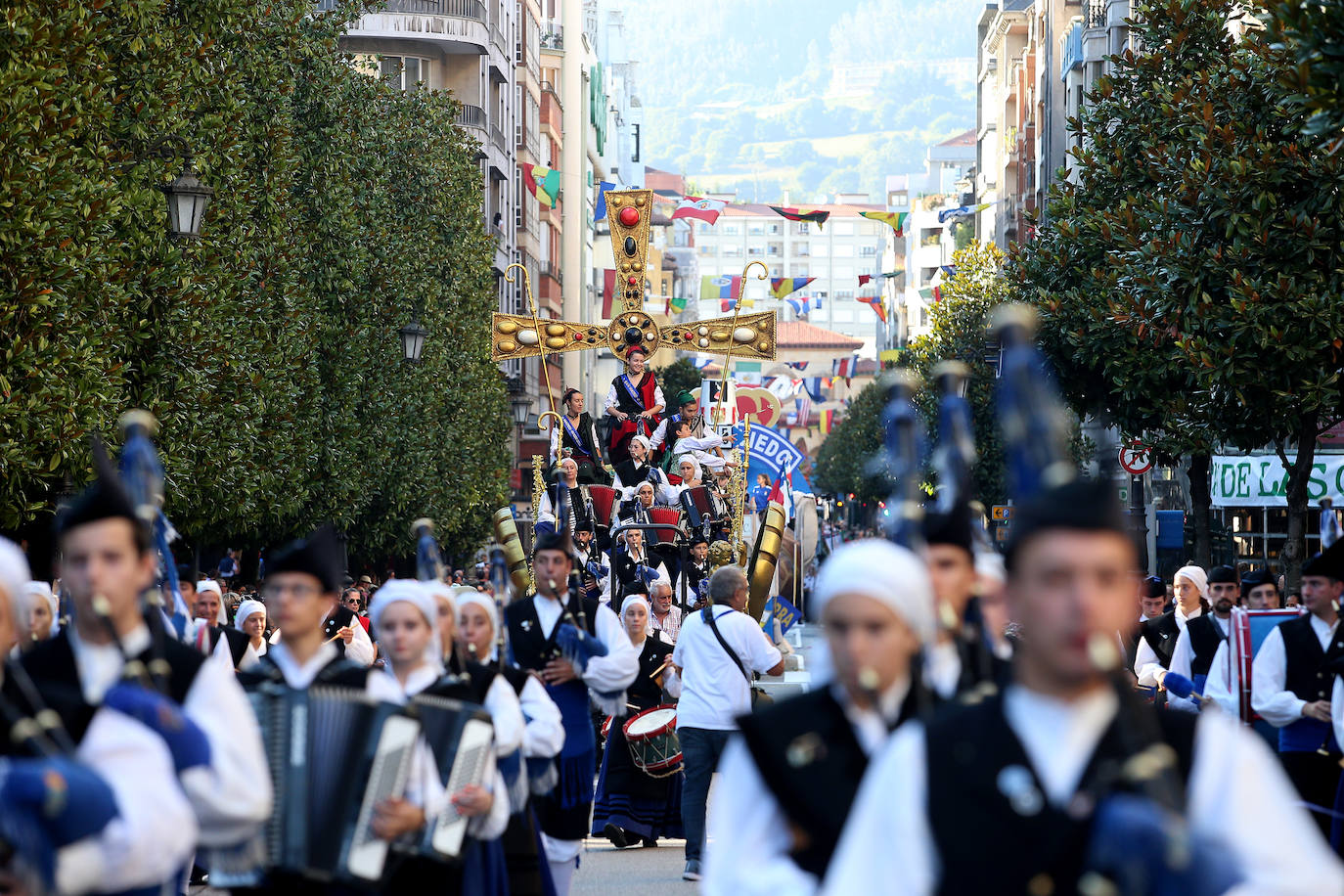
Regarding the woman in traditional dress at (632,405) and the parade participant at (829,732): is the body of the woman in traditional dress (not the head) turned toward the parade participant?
yes

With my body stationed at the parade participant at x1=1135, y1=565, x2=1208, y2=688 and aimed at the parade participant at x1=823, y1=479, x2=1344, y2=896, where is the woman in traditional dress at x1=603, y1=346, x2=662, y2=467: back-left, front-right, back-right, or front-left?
back-right

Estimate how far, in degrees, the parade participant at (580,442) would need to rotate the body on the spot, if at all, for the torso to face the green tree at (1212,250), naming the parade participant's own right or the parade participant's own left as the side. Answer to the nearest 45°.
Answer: approximately 45° to the parade participant's own left

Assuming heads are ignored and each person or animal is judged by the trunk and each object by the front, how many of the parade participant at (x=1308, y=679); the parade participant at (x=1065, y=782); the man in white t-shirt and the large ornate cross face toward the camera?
3

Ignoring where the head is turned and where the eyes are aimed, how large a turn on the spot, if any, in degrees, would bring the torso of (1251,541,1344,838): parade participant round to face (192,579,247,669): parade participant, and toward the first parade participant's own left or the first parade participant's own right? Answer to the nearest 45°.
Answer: approximately 90° to the first parade participant's own right

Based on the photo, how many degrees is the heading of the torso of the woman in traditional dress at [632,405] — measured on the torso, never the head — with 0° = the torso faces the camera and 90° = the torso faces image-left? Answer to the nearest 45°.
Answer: approximately 0°
